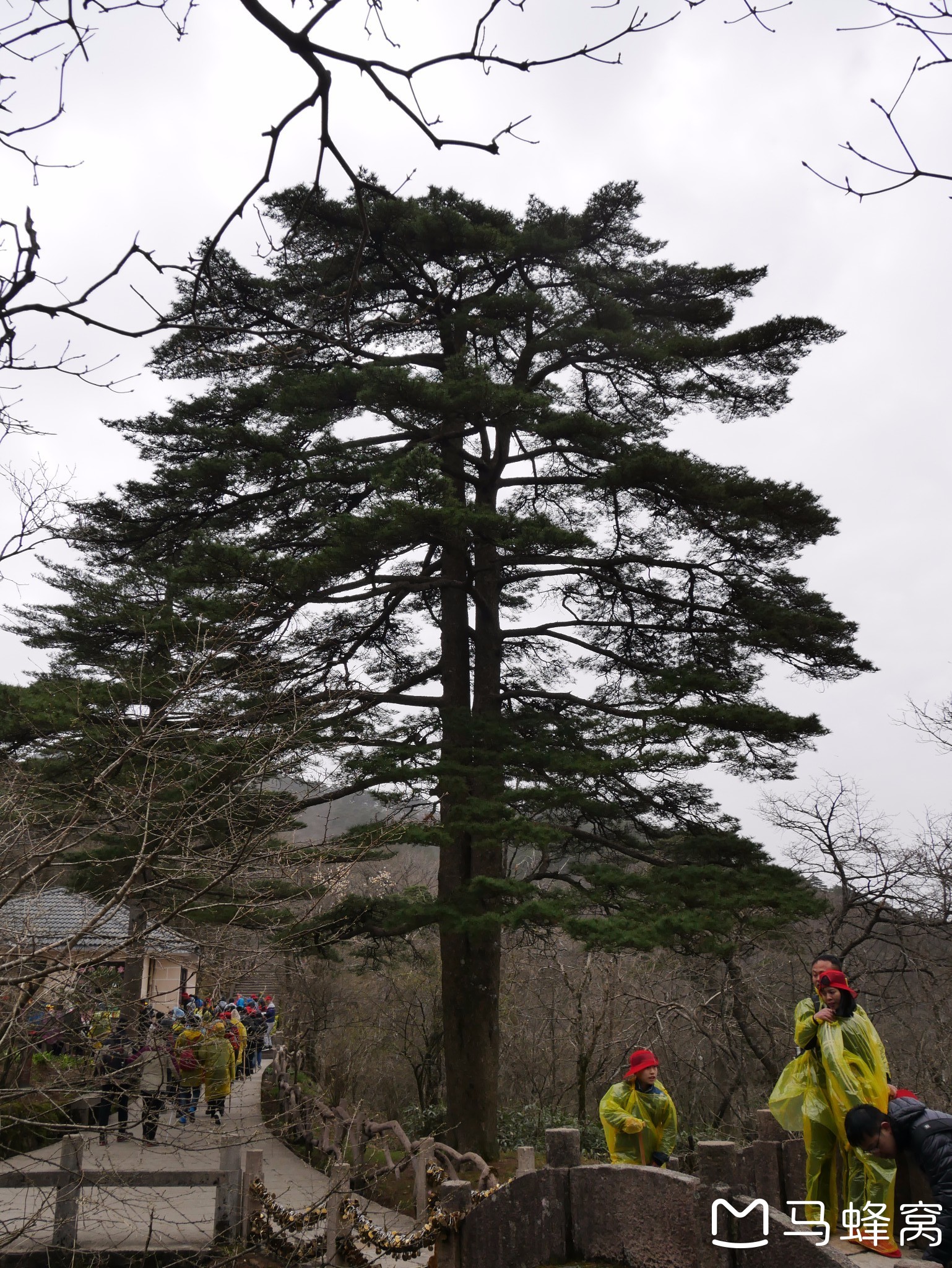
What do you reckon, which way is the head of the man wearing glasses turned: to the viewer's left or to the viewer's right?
to the viewer's left

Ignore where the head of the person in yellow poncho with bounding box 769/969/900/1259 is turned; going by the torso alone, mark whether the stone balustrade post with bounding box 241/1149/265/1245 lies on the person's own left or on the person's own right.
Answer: on the person's own right

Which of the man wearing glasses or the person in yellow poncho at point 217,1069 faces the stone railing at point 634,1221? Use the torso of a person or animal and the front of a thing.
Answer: the man wearing glasses

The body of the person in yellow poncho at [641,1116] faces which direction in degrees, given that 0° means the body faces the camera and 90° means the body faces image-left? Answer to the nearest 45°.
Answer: approximately 315°

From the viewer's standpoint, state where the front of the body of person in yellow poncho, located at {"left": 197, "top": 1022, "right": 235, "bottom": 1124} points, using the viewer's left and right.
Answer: facing away from the viewer

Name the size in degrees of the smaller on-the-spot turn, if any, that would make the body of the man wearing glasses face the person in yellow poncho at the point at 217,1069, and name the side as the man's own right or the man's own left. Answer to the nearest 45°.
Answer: approximately 45° to the man's own right

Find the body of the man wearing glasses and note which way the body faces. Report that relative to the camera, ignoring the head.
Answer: to the viewer's left

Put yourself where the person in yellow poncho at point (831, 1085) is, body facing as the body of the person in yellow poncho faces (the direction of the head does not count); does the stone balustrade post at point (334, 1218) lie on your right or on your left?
on your right
